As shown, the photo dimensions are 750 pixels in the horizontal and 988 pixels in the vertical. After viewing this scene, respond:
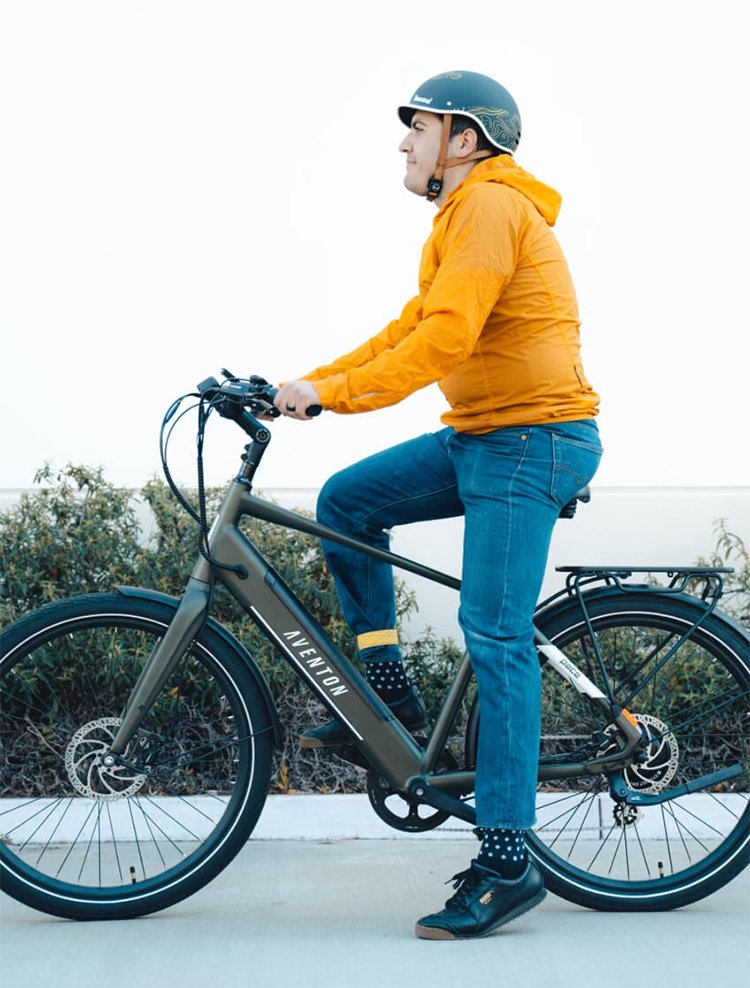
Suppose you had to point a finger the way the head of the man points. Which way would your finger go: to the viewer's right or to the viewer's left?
to the viewer's left

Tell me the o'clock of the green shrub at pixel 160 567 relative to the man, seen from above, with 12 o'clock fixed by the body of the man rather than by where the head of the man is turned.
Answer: The green shrub is roughly at 2 o'clock from the man.

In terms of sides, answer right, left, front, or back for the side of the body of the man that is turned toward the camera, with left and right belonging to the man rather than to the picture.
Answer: left
